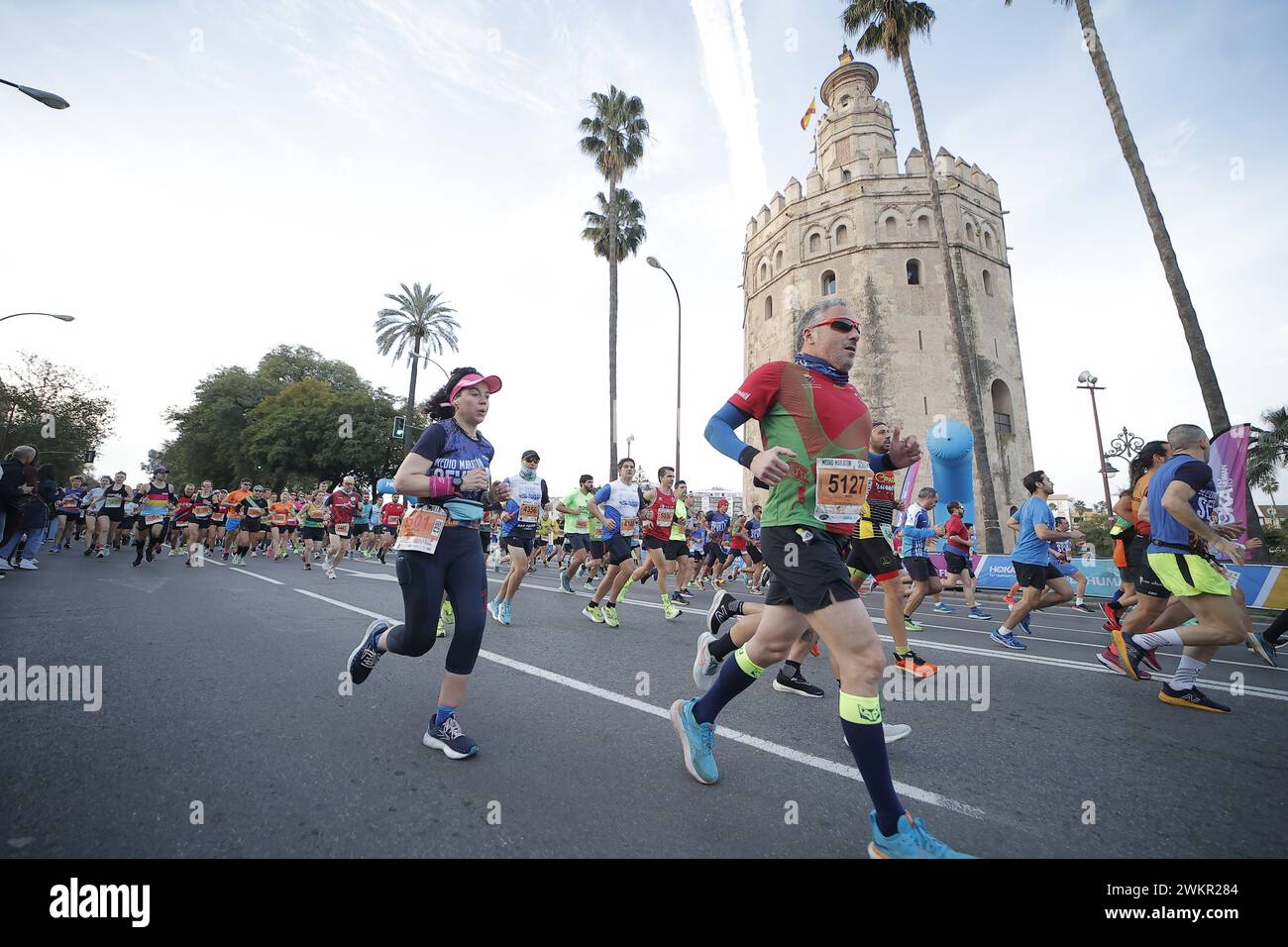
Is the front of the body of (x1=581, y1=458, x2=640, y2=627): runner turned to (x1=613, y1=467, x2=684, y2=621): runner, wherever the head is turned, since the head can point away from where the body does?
no

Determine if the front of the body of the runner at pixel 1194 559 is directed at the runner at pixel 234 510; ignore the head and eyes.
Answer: no

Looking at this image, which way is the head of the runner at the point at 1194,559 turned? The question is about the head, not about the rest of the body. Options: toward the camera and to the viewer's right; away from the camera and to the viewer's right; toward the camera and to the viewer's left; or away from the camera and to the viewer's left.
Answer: away from the camera and to the viewer's right

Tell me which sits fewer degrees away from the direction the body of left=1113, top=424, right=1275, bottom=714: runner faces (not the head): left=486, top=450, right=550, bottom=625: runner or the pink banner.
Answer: the pink banner

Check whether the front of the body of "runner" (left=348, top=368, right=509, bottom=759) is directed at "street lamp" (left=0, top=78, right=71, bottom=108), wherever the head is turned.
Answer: no

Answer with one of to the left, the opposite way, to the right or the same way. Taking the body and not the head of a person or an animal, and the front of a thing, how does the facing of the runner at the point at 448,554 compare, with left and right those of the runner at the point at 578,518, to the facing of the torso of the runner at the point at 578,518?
the same way

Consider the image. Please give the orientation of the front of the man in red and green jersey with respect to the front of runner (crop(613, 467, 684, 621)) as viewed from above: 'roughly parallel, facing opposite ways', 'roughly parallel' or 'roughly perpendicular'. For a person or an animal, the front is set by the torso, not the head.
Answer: roughly parallel

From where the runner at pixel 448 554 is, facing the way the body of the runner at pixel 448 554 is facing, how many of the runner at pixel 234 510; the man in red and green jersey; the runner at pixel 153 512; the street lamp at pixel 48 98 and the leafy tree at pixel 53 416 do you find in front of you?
1

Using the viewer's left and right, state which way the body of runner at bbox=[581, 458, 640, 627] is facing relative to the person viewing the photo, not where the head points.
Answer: facing the viewer and to the right of the viewer

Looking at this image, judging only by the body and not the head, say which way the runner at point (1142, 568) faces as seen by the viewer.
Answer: to the viewer's right

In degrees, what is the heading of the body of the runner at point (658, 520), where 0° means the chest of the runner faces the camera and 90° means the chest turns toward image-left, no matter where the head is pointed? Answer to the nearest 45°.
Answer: approximately 315°

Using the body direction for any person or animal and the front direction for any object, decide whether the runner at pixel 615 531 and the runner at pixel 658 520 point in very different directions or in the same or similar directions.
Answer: same or similar directions

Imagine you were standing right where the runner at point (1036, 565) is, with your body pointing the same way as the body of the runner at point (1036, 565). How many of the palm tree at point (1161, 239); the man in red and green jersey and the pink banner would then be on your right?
1

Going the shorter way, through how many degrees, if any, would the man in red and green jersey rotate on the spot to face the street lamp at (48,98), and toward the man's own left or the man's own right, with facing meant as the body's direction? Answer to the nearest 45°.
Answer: approximately 135° to the man's own right
